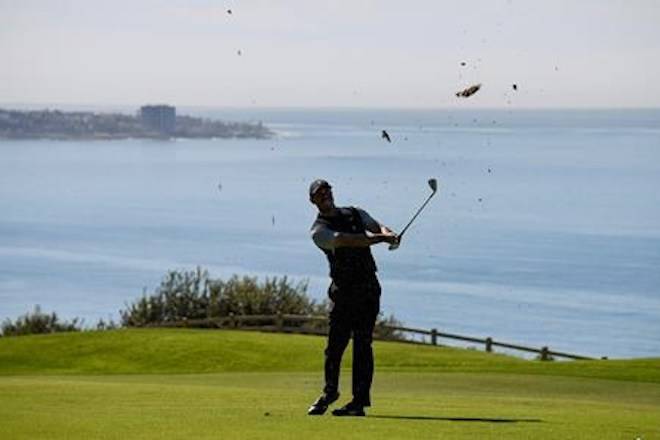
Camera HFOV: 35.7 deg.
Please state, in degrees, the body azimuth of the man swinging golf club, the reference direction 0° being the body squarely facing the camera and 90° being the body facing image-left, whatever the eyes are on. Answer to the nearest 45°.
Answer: approximately 0°
